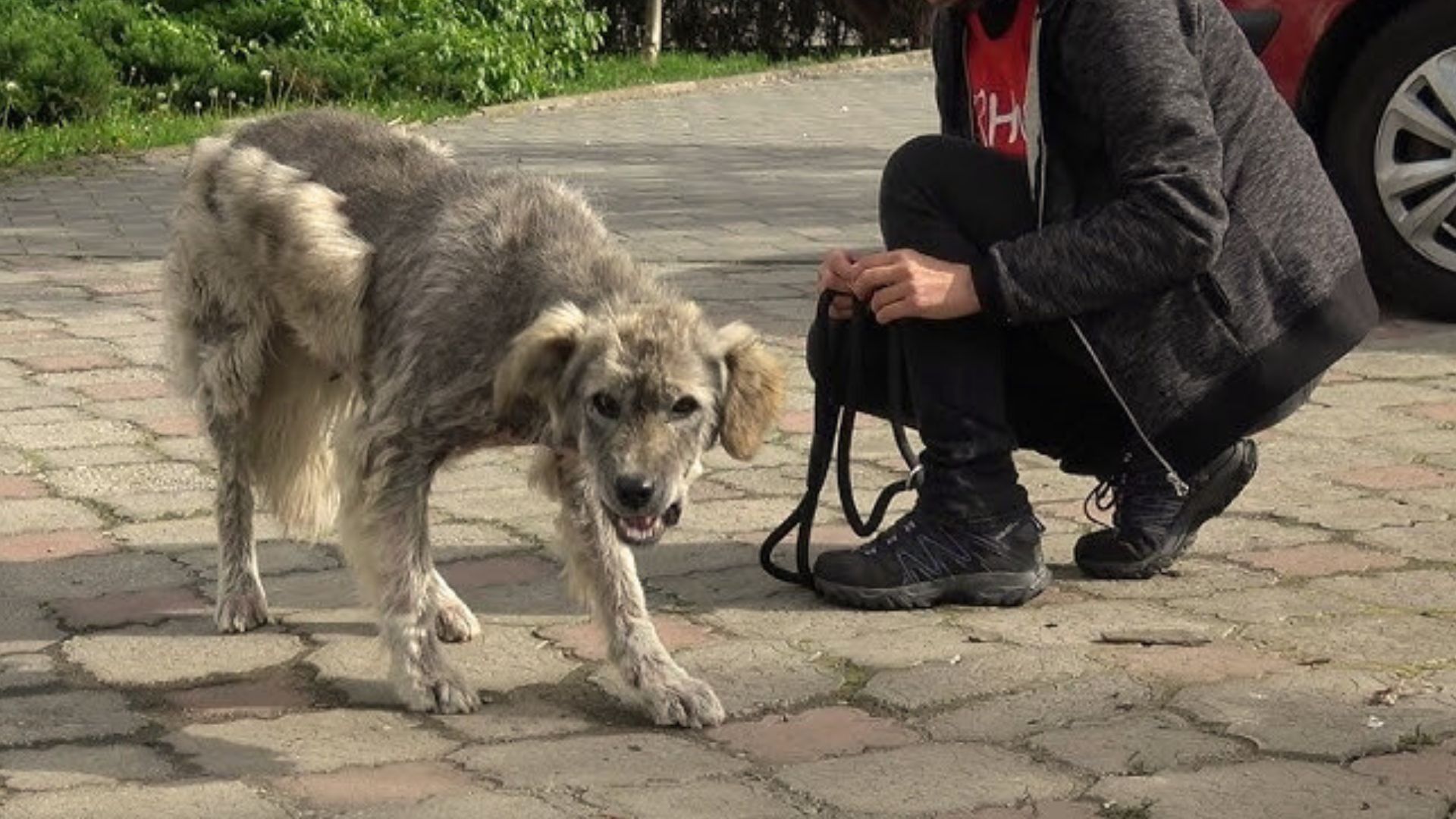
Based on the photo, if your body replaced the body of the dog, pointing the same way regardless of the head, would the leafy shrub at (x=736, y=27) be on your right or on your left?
on your left

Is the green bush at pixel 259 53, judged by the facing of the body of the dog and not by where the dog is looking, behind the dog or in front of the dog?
behind

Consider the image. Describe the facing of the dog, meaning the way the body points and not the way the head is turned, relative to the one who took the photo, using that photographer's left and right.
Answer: facing the viewer and to the right of the viewer

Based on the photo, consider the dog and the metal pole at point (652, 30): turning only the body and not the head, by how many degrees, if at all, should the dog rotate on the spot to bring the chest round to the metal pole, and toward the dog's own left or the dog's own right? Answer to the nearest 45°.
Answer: approximately 135° to the dog's own left

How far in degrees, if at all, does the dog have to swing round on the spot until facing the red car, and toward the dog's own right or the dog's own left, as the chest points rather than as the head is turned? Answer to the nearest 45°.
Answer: approximately 90° to the dog's own left

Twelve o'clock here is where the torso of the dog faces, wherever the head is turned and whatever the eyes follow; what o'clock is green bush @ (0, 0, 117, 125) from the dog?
The green bush is roughly at 7 o'clock from the dog.

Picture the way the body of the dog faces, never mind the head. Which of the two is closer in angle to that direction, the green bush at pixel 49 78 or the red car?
the red car
